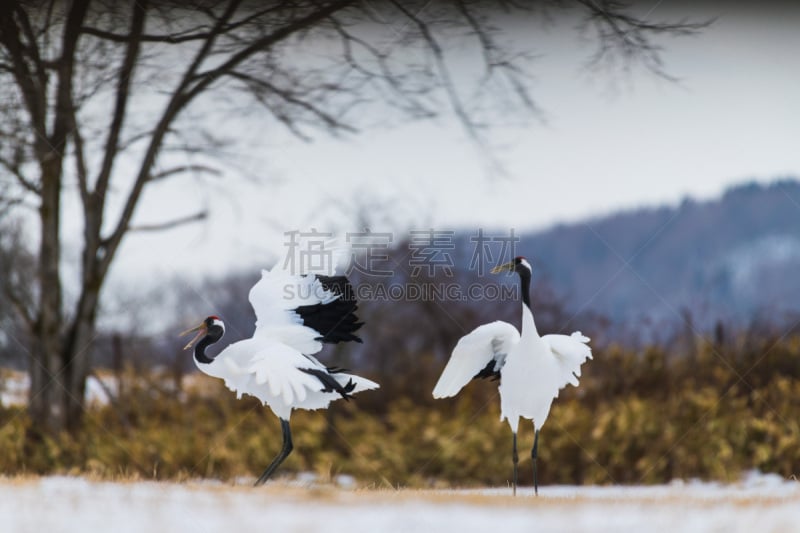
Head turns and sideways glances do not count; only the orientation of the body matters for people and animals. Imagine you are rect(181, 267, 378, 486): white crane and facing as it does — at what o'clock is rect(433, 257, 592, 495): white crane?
rect(433, 257, 592, 495): white crane is roughly at 6 o'clock from rect(181, 267, 378, 486): white crane.

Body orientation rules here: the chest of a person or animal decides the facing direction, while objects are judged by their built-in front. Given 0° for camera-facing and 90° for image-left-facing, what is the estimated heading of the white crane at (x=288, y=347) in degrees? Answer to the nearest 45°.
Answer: approximately 90°

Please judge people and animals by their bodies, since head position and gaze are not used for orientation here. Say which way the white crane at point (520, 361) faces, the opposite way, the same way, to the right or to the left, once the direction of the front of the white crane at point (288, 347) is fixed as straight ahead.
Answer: to the left

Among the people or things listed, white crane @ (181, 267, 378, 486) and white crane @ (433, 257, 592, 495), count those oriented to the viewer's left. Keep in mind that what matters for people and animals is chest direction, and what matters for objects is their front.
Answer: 1

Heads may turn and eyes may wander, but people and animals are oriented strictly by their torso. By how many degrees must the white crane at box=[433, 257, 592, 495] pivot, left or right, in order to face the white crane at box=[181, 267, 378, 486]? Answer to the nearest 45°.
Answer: approximately 90° to its right

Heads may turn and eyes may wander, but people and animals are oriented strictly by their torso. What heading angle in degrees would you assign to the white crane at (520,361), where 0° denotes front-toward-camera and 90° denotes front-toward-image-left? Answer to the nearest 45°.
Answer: approximately 0°
